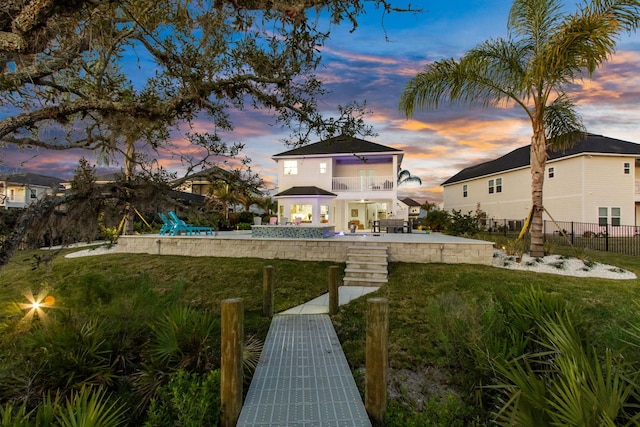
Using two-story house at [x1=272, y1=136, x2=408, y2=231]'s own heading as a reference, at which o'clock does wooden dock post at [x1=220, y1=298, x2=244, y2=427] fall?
The wooden dock post is roughly at 6 o'clock from the two-story house.

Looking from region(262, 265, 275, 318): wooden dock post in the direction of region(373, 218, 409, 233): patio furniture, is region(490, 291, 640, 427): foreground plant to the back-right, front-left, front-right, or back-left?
back-right

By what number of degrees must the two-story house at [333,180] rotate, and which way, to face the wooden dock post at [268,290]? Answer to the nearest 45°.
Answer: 0° — it already faces it

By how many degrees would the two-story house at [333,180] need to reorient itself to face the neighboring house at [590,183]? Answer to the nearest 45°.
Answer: approximately 90° to its left

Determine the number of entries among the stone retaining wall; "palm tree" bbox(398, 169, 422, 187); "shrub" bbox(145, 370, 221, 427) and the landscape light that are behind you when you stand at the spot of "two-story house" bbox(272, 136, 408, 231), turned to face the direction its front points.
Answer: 3

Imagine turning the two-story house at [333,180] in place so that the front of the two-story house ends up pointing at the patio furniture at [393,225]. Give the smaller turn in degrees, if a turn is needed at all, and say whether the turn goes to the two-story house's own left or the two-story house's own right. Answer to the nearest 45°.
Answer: approximately 135° to the two-story house's own right

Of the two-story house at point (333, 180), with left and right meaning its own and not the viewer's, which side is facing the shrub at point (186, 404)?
back

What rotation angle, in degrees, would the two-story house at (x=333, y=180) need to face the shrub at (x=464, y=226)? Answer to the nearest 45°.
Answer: approximately 135° to its right

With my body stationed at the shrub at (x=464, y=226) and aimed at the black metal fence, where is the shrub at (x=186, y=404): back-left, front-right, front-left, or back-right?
front-right

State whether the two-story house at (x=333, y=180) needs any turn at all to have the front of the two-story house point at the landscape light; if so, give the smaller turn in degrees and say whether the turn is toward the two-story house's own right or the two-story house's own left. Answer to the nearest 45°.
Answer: approximately 180°

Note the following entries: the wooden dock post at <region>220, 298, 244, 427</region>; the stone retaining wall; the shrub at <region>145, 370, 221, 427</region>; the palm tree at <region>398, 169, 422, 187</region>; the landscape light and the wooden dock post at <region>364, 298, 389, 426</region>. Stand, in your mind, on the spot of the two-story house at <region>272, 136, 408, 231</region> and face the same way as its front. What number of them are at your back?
5

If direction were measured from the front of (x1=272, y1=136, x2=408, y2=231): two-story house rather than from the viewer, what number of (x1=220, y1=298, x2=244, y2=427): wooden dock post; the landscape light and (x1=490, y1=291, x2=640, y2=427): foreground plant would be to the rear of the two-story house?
3
